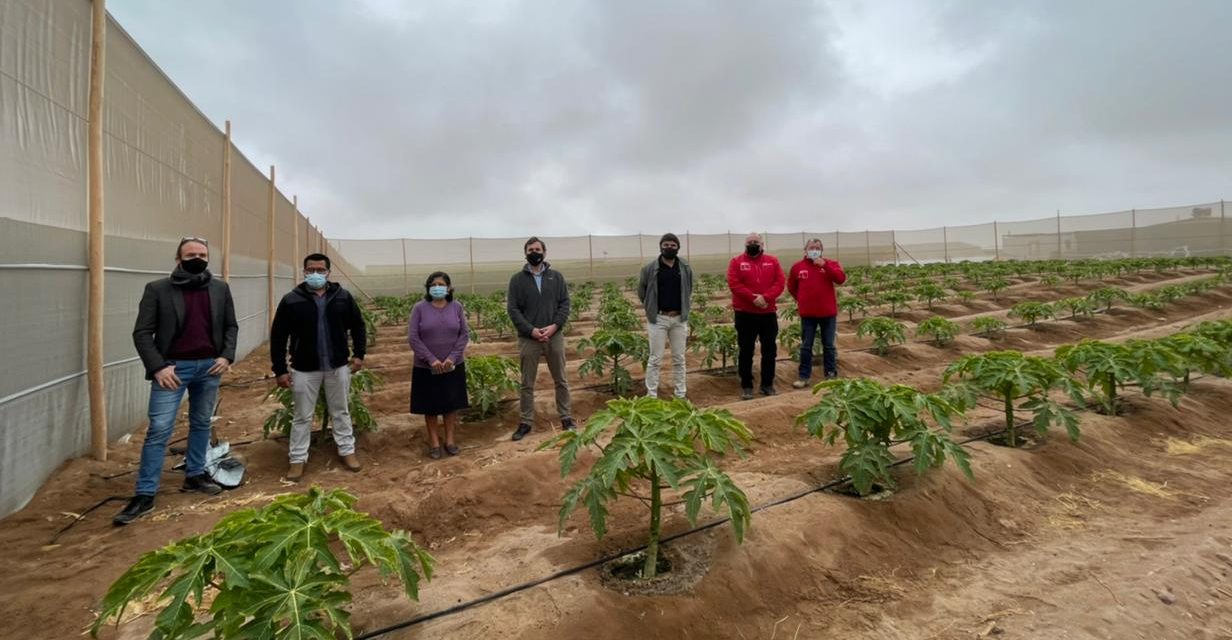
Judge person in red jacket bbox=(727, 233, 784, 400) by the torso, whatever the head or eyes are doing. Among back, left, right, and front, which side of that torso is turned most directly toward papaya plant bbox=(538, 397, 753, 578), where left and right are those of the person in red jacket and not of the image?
front

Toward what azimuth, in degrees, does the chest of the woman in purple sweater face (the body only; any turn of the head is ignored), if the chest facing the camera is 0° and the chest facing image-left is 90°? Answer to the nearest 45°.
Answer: approximately 0°

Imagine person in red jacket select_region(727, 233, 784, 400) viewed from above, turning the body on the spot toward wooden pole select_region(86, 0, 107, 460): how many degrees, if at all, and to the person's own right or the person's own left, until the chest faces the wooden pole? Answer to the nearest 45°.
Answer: approximately 45° to the person's own right

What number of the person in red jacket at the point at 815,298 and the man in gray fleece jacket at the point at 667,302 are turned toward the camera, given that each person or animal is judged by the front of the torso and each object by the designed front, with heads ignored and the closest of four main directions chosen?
2

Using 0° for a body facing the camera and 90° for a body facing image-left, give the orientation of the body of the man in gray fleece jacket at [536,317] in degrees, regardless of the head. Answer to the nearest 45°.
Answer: approximately 0°

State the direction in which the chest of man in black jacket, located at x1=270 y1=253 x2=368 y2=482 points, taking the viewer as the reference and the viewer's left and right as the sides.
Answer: facing the viewer

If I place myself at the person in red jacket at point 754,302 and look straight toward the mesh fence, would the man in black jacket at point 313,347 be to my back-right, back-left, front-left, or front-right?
back-left

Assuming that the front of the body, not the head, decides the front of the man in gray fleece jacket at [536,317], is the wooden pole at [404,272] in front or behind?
behind
